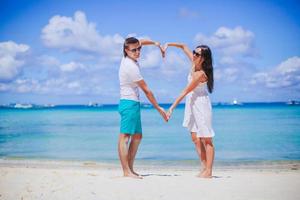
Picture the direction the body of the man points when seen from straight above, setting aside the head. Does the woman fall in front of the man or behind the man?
in front

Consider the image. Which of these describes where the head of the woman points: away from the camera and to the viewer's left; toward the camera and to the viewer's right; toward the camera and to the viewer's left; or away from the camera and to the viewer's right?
toward the camera and to the viewer's left

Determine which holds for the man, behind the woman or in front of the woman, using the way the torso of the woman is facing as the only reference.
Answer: in front
